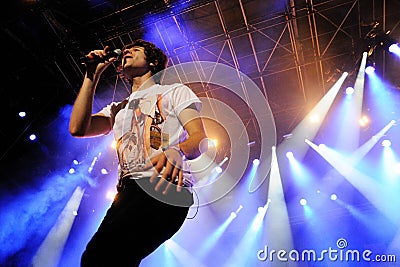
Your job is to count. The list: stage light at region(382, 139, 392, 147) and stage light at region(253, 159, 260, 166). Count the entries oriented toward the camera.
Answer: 2

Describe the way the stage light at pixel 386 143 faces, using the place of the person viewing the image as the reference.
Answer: facing the viewer

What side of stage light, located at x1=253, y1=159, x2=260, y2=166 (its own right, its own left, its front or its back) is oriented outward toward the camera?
front

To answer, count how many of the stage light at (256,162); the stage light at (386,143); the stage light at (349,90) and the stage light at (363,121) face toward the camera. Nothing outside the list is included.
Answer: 4

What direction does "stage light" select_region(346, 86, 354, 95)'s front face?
toward the camera

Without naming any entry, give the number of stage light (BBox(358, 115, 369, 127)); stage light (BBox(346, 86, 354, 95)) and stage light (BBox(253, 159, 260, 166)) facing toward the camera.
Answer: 3

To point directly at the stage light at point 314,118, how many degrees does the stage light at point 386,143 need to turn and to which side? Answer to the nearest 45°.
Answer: approximately 45° to its right

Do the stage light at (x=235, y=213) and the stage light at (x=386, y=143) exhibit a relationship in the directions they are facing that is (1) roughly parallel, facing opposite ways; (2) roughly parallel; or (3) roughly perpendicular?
roughly parallel

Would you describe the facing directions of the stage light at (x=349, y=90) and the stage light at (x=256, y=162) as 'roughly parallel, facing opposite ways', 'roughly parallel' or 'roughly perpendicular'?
roughly parallel

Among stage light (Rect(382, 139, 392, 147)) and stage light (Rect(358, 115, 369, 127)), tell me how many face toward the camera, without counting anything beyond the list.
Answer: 2

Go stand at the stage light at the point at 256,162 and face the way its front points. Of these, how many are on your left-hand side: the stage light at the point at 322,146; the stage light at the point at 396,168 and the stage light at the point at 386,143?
3
